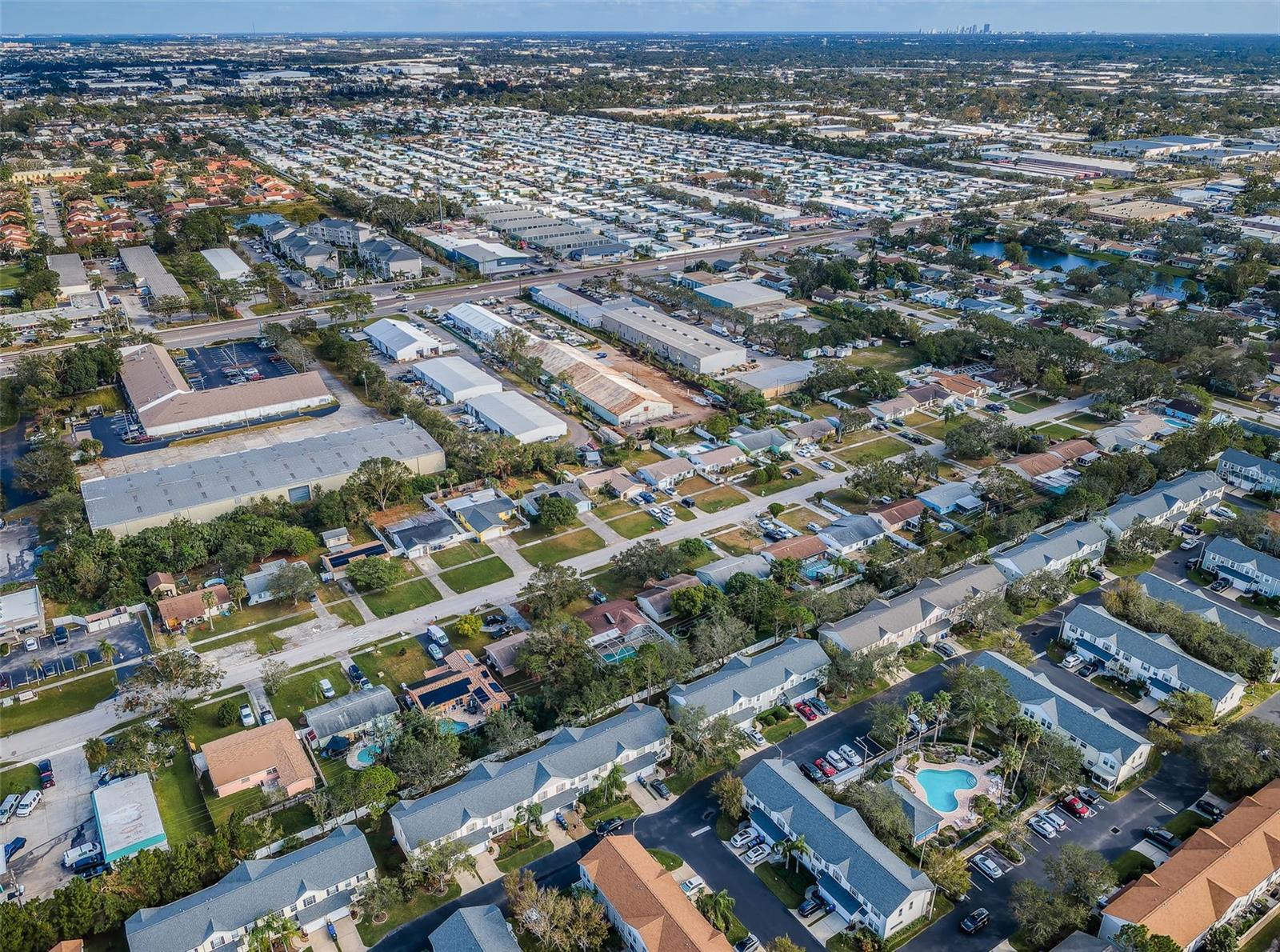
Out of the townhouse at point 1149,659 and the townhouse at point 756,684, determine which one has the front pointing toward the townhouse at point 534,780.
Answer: the townhouse at point 1149,659

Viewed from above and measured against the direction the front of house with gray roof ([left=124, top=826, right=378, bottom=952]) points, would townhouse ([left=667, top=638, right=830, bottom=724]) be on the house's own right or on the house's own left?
on the house's own left

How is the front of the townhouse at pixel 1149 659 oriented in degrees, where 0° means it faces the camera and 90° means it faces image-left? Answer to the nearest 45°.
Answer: approximately 45°

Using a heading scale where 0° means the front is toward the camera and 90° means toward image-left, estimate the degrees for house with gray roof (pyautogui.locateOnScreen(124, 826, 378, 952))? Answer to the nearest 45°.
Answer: approximately 315°

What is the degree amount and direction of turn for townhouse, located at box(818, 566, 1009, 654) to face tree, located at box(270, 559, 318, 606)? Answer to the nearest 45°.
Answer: approximately 135° to its right

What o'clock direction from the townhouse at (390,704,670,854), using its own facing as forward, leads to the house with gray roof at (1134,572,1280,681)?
The house with gray roof is roughly at 10 o'clock from the townhouse.

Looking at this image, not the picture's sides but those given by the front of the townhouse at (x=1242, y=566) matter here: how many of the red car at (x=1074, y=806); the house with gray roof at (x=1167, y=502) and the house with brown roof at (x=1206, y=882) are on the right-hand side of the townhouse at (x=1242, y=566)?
1

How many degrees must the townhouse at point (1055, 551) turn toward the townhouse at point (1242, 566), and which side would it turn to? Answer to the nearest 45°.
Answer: approximately 45° to its left

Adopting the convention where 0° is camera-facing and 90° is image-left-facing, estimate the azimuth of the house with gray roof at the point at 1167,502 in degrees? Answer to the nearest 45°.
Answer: approximately 315°

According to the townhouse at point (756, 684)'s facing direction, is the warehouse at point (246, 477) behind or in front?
behind

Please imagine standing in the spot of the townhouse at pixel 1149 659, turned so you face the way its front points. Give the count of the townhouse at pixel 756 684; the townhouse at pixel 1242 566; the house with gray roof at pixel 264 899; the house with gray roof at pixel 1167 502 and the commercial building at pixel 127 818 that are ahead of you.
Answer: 3
